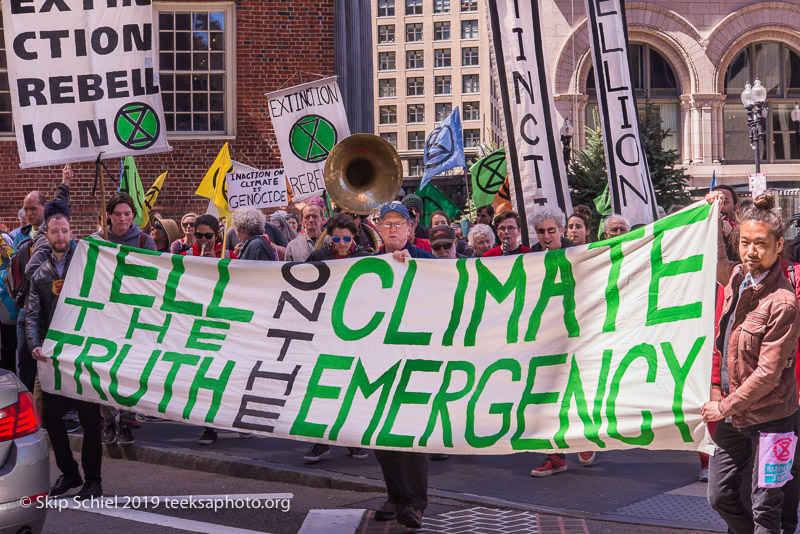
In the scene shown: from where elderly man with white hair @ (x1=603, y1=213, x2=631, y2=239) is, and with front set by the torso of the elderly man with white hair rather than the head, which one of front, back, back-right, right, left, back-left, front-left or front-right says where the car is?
front-right

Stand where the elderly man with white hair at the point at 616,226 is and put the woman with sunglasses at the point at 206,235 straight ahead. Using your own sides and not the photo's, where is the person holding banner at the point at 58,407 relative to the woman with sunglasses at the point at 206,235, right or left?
left

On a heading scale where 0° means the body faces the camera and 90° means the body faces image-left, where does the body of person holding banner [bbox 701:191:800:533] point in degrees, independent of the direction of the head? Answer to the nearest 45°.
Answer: approximately 45°

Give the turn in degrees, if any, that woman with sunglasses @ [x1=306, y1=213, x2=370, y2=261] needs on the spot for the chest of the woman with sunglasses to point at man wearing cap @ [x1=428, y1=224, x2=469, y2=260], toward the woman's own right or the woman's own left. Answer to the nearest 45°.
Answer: approximately 135° to the woman's own left

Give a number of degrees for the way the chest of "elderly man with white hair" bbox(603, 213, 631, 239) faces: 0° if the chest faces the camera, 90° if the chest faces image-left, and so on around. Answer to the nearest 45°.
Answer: approximately 0°

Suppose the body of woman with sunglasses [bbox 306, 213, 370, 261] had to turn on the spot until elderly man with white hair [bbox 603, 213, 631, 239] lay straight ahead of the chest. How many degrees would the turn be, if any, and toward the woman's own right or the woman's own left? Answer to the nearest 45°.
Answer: approximately 90° to the woman's own left

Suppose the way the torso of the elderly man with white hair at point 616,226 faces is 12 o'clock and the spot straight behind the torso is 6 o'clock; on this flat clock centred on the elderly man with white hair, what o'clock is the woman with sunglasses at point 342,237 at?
The woman with sunglasses is roughly at 2 o'clock from the elderly man with white hair.

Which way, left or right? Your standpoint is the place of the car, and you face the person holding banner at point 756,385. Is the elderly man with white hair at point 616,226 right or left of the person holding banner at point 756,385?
left

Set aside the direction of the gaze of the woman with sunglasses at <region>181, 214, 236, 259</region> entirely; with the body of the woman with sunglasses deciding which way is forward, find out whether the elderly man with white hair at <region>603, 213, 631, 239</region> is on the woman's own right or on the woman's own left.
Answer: on the woman's own left

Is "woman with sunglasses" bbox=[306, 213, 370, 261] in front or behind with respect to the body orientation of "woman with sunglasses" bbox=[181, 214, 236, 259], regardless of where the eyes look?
in front
